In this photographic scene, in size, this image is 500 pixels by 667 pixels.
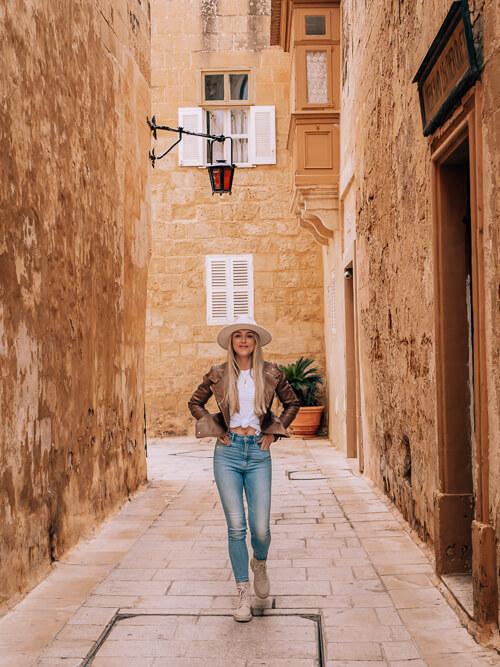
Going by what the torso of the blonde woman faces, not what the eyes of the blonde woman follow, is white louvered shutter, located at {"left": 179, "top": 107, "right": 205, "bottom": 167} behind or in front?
behind

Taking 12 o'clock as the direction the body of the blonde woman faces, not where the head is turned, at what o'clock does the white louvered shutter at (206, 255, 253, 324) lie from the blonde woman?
The white louvered shutter is roughly at 6 o'clock from the blonde woman.

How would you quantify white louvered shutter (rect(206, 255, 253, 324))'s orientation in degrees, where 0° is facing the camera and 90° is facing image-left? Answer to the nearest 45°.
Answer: approximately 0°

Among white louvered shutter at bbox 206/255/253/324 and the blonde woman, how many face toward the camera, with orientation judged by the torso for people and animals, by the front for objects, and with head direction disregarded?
2

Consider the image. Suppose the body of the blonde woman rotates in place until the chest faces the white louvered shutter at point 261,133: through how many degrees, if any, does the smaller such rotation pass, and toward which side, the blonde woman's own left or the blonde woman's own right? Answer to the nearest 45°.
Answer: approximately 180°

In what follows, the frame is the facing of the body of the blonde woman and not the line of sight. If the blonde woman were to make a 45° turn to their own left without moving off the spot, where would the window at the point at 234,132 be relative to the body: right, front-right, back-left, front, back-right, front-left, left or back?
back-left

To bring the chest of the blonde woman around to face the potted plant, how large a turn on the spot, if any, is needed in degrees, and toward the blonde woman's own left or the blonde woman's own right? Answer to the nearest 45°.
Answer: approximately 180°
